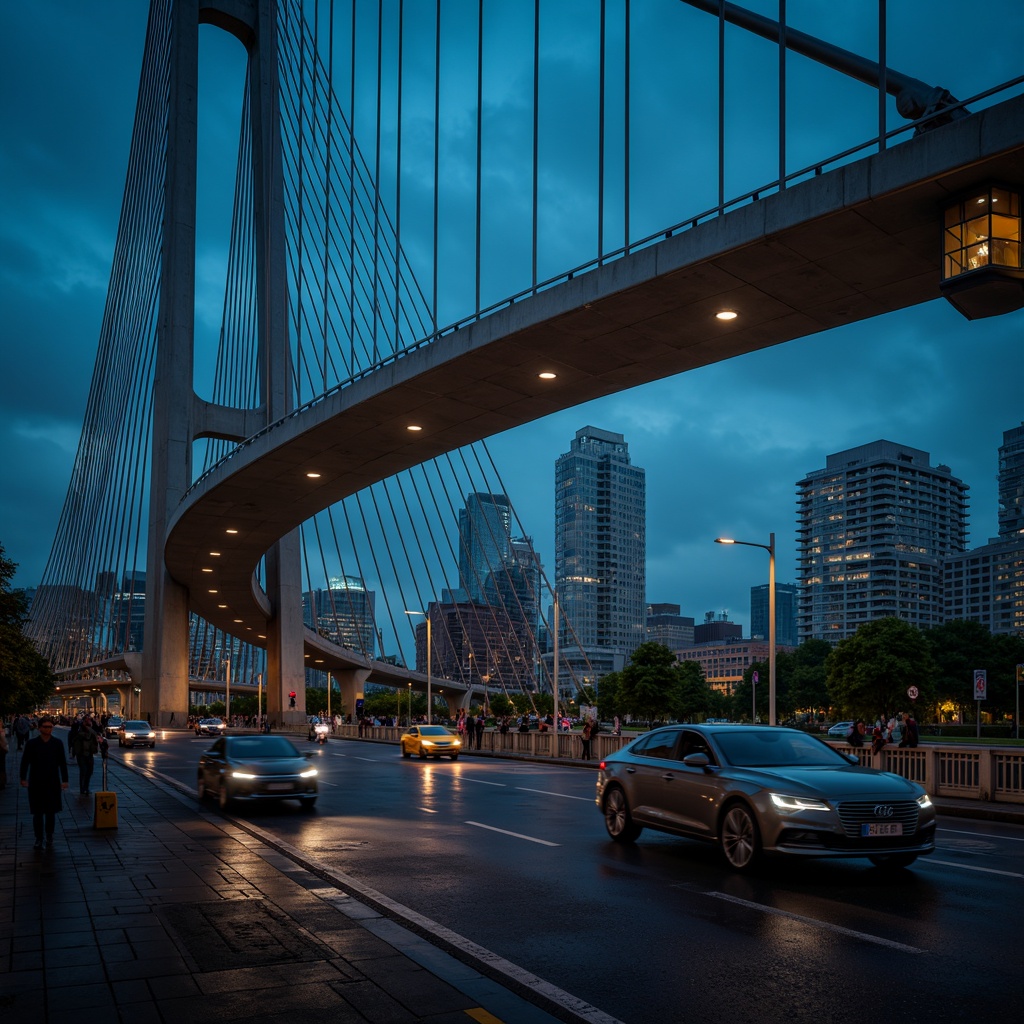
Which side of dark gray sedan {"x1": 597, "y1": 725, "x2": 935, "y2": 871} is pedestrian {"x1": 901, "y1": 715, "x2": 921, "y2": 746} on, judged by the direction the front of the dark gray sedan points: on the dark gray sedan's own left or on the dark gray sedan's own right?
on the dark gray sedan's own left

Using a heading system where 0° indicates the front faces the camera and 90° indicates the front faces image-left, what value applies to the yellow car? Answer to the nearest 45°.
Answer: approximately 315°

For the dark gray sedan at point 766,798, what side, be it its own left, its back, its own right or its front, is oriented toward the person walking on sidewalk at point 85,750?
back

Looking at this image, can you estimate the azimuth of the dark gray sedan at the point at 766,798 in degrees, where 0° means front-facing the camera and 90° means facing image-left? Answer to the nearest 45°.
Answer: approximately 315°

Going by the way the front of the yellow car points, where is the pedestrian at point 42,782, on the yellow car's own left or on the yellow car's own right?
on the yellow car's own right

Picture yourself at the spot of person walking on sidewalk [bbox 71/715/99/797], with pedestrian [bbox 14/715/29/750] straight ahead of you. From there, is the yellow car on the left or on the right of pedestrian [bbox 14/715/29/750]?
right

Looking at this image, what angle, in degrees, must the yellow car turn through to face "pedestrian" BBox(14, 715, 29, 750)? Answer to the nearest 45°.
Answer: approximately 135° to its right
